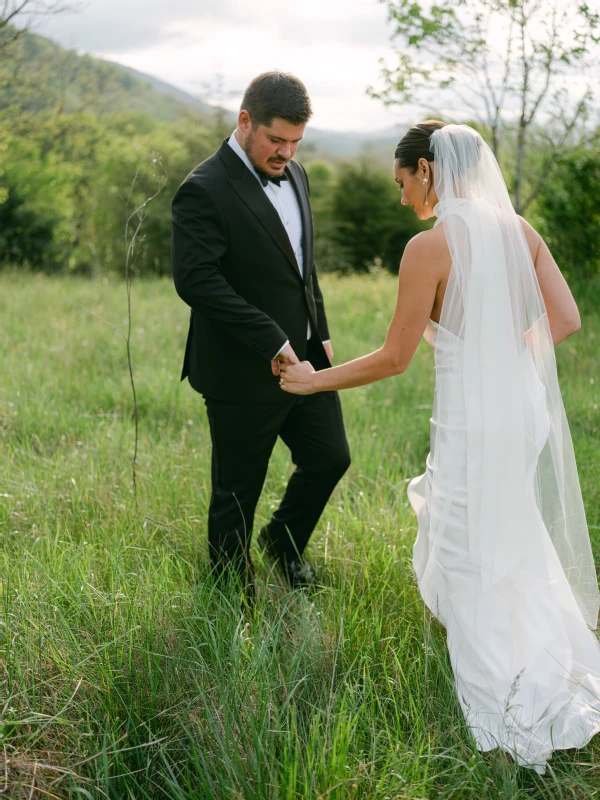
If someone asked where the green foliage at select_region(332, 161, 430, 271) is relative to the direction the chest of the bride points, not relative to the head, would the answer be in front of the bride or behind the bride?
in front

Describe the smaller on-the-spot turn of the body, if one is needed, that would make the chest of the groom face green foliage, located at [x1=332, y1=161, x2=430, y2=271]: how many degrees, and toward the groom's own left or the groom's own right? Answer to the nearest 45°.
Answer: approximately 135° to the groom's own left

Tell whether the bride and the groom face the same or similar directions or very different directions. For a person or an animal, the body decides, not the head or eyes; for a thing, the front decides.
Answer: very different directions

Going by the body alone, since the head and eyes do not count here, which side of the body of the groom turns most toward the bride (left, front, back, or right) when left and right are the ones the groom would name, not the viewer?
front

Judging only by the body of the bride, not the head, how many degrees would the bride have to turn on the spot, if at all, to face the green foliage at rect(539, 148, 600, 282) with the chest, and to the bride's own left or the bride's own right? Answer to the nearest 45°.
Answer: approximately 45° to the bride's own right

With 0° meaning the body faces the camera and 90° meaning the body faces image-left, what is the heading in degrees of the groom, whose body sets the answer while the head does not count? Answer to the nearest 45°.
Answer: approximately 315°

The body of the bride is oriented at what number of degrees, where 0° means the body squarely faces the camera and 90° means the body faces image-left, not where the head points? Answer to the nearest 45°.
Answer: approximately 135°

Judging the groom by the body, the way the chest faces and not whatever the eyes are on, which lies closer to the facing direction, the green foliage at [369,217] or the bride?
the bride
